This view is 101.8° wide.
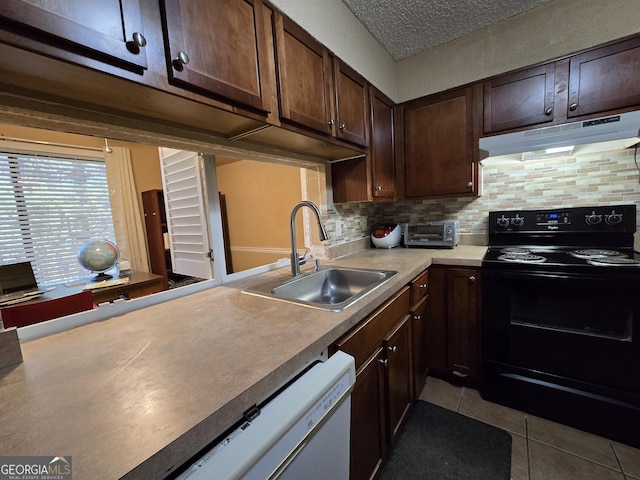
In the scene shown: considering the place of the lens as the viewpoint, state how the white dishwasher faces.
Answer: facing the viewer and to the right of the viewer

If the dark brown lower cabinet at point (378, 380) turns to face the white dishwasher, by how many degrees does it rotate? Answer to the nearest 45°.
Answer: approximately 45° to its right

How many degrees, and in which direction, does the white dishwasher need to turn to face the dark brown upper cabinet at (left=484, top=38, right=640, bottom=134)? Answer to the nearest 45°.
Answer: approximately 45° to its left

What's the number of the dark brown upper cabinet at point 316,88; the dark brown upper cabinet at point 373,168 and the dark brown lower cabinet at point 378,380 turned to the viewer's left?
0

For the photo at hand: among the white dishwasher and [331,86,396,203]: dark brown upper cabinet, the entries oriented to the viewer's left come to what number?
0

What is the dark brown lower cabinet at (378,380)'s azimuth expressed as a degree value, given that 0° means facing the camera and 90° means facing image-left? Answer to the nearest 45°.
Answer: approximately 315°

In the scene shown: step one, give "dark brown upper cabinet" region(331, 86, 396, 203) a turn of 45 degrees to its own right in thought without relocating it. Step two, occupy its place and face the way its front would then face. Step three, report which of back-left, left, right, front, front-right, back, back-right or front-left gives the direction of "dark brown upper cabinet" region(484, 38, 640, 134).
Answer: left

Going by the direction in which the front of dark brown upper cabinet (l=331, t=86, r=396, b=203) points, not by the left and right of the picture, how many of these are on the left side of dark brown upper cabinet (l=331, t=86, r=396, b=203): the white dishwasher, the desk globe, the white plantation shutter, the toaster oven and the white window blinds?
1

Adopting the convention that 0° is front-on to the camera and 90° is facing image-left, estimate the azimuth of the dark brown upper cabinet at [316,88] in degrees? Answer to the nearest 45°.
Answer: approximately 315°
